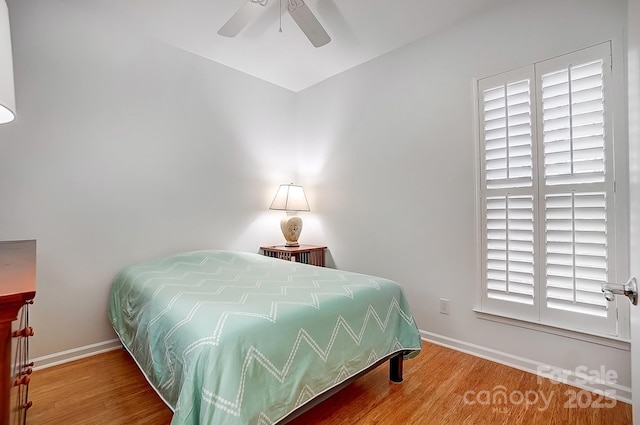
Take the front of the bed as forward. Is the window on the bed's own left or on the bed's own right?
on the bed's own left

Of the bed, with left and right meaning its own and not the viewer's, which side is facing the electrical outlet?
left

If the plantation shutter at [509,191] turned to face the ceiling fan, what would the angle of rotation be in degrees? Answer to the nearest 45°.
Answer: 0° — it already faces it

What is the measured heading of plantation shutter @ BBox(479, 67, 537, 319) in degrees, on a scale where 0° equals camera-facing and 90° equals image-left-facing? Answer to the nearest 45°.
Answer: approximately 45°

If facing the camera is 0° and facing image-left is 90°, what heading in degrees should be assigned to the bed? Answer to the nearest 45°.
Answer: approximately 315°

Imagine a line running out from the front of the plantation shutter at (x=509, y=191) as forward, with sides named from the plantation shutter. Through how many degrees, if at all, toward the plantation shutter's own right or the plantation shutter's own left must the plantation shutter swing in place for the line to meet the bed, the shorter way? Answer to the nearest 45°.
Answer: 0° — it already faces it
